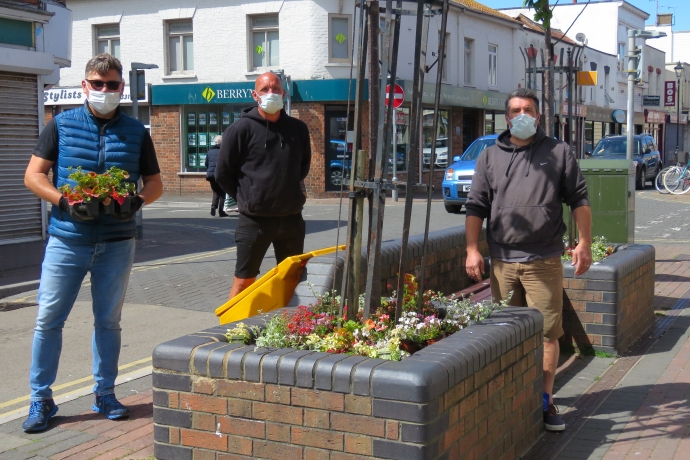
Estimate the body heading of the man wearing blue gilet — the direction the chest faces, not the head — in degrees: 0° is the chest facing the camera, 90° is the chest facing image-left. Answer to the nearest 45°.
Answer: approximately 0°

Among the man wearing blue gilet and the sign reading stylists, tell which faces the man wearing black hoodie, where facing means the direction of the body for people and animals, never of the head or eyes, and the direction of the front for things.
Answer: the sign reading stylists

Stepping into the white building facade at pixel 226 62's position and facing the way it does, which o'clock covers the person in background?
The person in background is roughly at 12 o'clock from the white building facade.

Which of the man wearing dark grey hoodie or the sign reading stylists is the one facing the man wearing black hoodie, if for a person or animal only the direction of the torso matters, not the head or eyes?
the sign reading stylists

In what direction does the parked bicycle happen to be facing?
to the viewer's left
